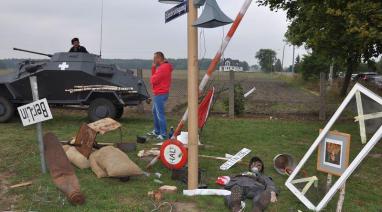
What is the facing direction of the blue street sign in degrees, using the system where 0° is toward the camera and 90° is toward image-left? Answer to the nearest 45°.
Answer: approximately 45°

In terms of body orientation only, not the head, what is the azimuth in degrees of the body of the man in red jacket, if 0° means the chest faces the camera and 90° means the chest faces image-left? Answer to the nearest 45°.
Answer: approximately 90°

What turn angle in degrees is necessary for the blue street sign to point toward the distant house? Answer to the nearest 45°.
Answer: approximately 180°

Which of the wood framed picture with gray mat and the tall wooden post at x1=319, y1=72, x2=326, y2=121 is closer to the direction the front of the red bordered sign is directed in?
the wood framed picture with gray mat

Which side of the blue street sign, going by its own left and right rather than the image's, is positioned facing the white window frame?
left

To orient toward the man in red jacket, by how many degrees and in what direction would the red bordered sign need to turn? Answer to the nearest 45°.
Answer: approximately 180°

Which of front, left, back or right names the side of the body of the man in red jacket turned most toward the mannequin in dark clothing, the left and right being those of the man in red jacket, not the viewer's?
left

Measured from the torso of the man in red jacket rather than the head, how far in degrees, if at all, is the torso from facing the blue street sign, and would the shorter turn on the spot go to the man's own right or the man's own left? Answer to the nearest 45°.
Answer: approximately 90° to the man's own left

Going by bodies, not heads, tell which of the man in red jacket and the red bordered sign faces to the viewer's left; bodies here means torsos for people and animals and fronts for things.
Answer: the man in red jacket

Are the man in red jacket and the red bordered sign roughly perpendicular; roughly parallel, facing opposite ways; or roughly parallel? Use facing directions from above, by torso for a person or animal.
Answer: roughly perpendicular

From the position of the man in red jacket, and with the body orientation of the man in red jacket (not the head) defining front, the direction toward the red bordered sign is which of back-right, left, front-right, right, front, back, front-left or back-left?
left

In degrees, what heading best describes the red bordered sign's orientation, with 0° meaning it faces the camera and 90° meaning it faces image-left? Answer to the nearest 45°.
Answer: approximately 0°
